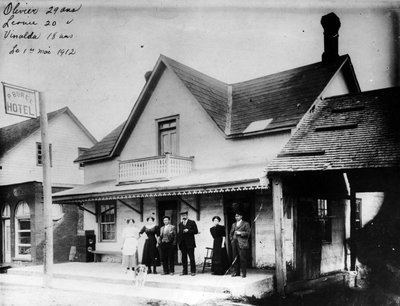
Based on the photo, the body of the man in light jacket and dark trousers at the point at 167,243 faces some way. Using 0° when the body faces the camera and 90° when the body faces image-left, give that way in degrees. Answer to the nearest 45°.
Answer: approximately 0°

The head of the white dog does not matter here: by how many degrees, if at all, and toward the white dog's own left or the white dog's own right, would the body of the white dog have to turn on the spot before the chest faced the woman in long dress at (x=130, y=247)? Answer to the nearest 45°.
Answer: approximately 180°

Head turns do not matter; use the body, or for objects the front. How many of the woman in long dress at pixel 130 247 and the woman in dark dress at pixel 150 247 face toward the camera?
2

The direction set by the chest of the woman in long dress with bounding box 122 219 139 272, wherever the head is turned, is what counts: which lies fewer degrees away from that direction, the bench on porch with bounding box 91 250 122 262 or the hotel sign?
the hotel sign
